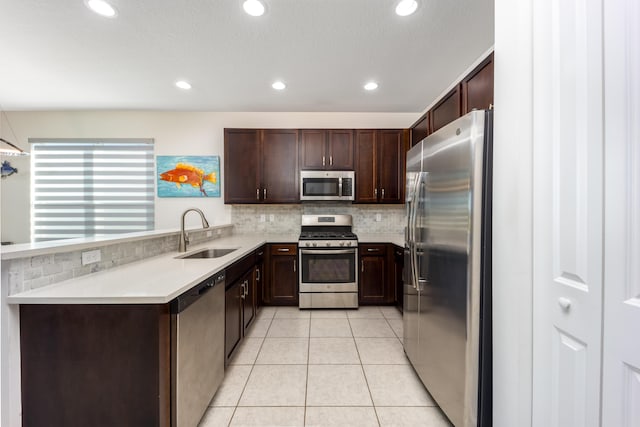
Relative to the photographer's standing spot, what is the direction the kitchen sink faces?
facing to the right of the viewer

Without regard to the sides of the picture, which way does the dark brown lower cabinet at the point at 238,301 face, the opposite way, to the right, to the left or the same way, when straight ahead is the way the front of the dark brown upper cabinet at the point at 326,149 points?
to the left

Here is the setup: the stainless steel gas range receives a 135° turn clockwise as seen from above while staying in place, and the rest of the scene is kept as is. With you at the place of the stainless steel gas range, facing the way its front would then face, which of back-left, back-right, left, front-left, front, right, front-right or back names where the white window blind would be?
front-left

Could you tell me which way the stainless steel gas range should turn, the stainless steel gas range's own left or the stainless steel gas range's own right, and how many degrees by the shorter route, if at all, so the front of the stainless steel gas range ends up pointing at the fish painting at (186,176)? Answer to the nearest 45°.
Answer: approximately 90° to the stainless steel gas range's own right
